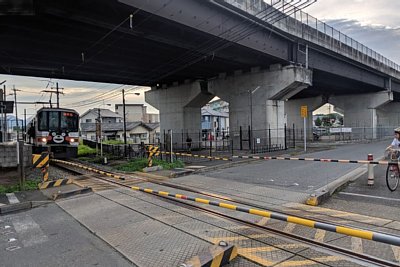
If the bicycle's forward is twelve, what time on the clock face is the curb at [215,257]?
The curb is roughly at 11 o'clock from the bicycle.

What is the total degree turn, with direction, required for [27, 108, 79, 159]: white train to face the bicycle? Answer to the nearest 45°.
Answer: approximately 45° to its left

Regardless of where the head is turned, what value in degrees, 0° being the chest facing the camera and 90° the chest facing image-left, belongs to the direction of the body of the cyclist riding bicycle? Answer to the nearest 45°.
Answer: approximately 45°

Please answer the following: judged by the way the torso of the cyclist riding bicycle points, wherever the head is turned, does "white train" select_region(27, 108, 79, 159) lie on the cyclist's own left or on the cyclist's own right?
on the cyclist's own right

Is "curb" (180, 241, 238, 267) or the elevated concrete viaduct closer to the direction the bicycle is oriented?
the curb

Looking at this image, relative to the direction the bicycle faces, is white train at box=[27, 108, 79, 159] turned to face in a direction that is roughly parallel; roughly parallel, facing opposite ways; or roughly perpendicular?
roughly perpendicular

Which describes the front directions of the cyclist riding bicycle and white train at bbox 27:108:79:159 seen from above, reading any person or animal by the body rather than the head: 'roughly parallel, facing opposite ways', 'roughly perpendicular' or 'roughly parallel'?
roughly perpendicular

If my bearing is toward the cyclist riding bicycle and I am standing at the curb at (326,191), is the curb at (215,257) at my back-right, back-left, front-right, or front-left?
back-right
